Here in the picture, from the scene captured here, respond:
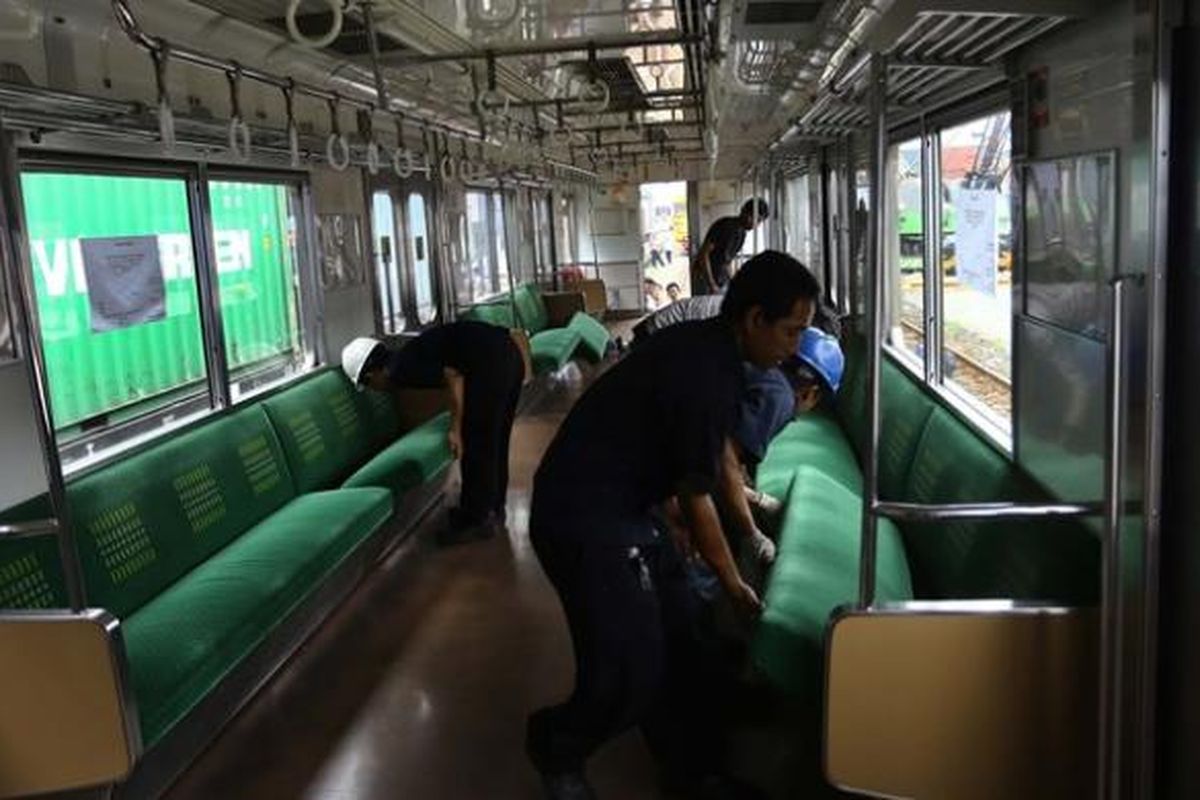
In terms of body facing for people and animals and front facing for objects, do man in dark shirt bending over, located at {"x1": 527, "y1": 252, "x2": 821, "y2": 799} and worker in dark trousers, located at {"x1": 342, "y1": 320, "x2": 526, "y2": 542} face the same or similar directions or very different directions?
very different directions

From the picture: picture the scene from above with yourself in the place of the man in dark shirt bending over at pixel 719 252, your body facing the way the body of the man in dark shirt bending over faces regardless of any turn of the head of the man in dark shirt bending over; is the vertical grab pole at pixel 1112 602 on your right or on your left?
on your right

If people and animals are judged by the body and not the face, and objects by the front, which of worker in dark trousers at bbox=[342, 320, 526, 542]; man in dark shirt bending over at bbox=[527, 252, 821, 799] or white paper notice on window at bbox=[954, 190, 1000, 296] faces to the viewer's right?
the man in dark shirt bending over

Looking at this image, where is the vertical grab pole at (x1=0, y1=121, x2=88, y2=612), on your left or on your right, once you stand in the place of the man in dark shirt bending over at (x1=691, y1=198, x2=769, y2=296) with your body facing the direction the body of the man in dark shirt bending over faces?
on your right

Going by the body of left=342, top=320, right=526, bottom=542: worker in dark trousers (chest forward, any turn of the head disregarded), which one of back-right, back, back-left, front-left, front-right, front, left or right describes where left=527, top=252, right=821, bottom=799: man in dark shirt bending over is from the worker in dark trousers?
left

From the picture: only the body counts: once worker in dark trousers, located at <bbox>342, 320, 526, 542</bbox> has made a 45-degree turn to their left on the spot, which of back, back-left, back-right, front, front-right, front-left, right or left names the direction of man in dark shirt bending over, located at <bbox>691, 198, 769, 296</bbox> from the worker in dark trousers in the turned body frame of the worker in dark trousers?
back

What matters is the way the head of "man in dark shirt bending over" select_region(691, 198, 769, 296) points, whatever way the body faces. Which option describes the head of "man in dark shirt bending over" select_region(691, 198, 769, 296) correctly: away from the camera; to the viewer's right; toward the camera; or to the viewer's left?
to the viewer's right

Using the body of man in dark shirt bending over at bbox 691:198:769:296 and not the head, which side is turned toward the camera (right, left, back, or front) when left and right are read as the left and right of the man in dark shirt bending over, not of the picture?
right

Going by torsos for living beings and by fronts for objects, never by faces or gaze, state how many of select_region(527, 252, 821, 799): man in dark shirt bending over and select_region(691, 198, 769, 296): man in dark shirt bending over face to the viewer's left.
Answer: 0

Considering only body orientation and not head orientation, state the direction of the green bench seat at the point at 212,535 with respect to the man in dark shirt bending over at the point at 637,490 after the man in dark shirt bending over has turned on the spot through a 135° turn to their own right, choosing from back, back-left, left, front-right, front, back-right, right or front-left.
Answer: right
